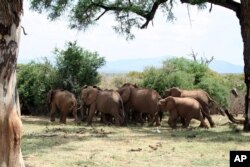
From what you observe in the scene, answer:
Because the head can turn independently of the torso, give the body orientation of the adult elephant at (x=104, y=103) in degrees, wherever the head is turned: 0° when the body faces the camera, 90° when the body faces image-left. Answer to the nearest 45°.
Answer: approximately 90°

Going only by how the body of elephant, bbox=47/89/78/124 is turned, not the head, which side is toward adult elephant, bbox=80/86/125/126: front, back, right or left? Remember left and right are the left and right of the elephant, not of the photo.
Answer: back

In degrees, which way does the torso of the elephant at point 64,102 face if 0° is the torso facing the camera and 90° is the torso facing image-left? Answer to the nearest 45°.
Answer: approximately 135°

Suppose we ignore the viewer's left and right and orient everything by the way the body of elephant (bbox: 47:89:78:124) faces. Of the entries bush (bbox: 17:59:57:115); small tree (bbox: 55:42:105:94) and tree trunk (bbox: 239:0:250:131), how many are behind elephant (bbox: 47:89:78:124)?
1

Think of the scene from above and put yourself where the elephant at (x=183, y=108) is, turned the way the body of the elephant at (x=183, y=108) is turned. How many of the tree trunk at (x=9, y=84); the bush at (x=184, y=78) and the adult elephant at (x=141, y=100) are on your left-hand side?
1

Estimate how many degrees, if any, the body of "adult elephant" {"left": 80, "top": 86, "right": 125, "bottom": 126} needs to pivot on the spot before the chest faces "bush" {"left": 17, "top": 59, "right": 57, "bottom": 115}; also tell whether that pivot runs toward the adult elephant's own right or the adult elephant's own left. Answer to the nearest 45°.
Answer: approximately 45° to the adult elephant's own right

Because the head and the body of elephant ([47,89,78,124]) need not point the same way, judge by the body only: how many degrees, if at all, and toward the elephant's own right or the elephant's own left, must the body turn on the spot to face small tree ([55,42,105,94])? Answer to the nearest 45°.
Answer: approximately 45° to the elephant's own right
